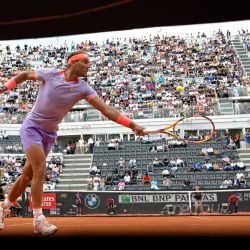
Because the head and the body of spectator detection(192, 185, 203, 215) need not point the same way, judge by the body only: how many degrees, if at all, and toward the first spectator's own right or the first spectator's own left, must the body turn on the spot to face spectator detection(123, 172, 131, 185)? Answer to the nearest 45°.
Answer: approximately 135° to the first spectator's own right

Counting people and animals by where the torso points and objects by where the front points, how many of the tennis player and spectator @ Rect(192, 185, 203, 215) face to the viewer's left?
0

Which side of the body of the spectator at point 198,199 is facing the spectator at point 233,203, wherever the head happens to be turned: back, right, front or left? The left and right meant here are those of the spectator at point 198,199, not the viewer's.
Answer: left

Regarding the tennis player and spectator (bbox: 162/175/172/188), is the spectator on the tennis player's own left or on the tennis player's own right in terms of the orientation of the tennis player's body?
on the tennis player's own left

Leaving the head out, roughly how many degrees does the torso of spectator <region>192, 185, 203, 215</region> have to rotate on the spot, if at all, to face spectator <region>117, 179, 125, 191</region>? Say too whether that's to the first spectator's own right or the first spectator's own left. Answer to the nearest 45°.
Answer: approximately 135° to the first spectator's own right

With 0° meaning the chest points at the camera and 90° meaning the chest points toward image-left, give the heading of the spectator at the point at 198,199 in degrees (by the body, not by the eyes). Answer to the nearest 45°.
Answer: approximately 0°

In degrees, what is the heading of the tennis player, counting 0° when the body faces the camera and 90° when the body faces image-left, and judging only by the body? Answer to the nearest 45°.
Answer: approximately 315°

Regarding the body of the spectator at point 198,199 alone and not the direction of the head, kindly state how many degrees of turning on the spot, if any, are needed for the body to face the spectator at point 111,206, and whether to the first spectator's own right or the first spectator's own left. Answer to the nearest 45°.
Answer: approximately 90° to the first spectator's own right

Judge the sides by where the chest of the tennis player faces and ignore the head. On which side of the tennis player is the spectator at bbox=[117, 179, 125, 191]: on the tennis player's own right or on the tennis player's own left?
on the tennis player's own left

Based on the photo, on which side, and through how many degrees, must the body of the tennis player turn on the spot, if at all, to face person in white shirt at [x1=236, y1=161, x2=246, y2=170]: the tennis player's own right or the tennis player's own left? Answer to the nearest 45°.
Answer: approximately 90° to the tennis player's own left

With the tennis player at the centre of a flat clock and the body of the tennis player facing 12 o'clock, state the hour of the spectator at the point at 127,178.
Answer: The spectator is roughly at 8 o'clock from the tennis player.
